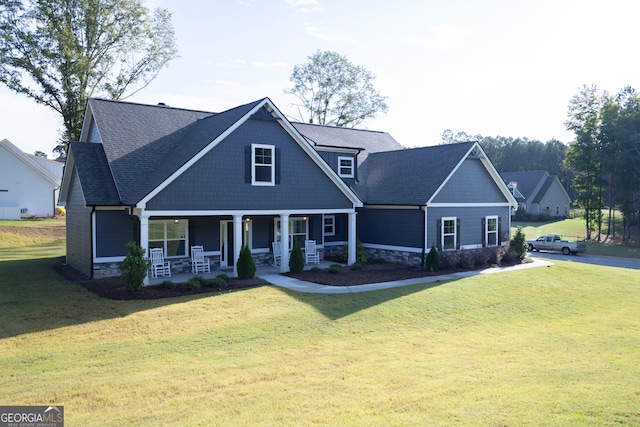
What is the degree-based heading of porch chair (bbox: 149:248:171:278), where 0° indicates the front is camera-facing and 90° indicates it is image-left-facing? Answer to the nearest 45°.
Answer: approximately 315°

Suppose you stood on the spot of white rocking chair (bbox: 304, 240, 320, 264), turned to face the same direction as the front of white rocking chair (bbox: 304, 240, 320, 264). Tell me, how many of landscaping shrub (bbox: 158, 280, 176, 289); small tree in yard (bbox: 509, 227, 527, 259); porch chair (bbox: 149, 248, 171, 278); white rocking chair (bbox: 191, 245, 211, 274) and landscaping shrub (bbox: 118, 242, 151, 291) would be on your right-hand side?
4

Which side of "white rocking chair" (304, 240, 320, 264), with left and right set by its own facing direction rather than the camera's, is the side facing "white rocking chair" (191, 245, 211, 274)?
right

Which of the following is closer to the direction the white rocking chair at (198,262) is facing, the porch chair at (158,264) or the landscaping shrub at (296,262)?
the landscaping shrub

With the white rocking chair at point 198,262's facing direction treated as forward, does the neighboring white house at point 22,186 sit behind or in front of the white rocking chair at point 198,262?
behind

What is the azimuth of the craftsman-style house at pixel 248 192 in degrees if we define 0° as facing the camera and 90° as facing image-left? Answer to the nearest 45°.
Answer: approximately 315°

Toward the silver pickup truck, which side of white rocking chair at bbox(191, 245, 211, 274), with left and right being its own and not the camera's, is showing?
left

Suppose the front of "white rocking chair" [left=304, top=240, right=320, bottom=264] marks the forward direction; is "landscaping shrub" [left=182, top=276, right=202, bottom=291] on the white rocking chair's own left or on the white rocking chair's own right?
on the white rocking chair's own right

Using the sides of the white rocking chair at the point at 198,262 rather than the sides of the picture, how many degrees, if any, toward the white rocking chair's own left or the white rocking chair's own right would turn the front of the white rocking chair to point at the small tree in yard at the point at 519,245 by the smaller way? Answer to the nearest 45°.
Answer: approximately 45° to the white rocking chair's own left
